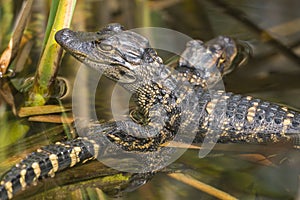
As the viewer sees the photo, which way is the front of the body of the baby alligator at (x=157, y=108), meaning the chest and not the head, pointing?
to the viewer's left
